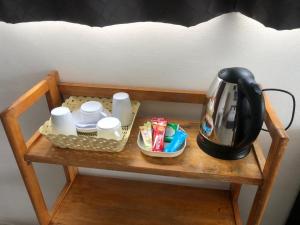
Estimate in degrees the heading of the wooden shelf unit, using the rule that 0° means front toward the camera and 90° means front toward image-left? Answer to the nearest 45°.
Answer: approximately 0°
